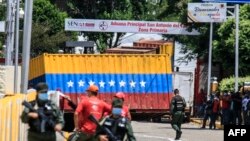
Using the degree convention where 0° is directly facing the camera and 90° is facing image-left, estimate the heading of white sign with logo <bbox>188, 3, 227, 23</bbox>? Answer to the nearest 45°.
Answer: approximately 0°
